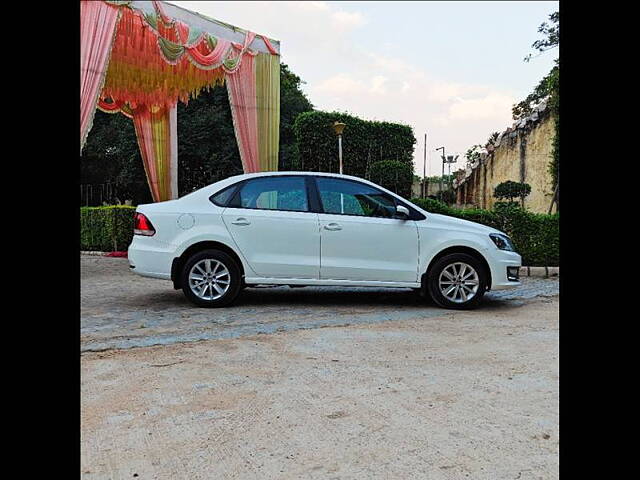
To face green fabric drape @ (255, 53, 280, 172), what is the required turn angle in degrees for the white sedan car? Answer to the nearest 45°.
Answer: approximately 90° to its left

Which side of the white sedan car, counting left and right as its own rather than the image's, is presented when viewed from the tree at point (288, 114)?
left

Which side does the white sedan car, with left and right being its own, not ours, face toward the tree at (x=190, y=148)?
left

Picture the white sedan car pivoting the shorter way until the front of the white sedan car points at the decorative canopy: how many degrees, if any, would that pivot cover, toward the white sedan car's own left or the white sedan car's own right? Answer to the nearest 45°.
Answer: approximately 135° to the white sedan car's own left

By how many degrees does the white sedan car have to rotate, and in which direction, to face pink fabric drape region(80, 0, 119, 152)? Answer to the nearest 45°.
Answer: approximately 135° to its left

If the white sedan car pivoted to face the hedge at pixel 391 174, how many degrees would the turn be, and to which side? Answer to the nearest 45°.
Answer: approximately 90° to its left

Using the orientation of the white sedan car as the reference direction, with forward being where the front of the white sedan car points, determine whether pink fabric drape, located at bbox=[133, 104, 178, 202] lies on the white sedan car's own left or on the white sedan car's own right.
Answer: on the white sedan car's own left

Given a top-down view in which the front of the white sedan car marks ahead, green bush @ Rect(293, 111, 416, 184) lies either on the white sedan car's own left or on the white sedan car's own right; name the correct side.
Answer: on the white sedan car's own left

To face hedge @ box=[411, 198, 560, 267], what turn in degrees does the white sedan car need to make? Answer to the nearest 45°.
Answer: approximately 45° to its left

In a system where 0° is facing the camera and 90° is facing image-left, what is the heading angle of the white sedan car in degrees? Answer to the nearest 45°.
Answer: approximately 270°

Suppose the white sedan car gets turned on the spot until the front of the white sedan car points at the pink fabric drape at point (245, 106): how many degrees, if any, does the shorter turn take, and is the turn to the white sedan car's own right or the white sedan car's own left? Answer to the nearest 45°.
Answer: approximately 90° to the white sedan car's own left
